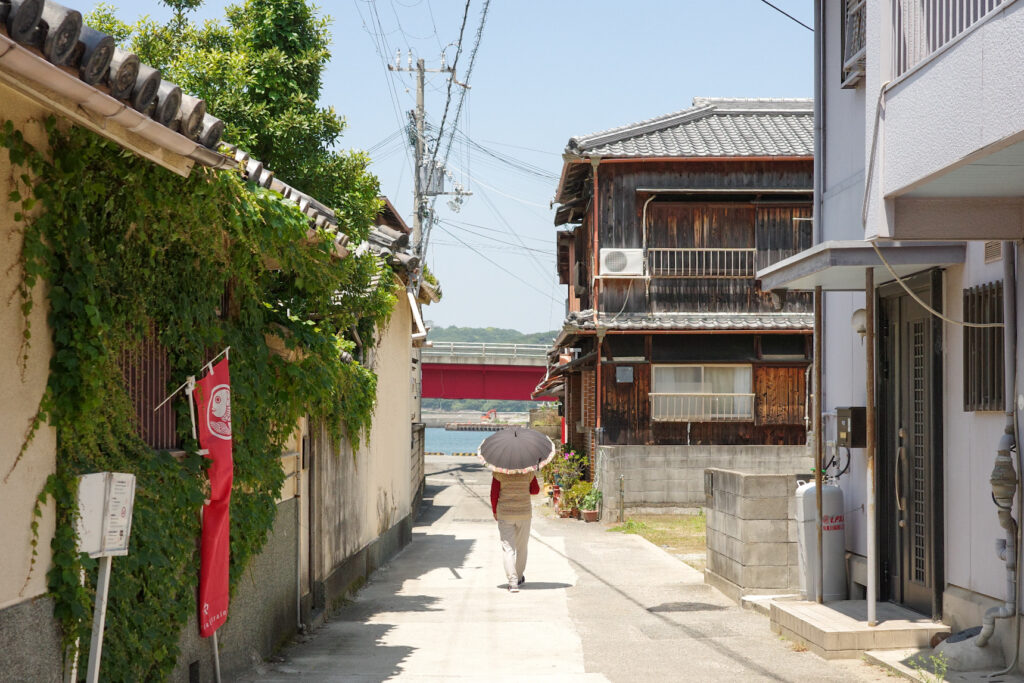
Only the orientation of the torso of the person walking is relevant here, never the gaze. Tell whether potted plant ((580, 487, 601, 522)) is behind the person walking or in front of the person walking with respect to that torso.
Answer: in front

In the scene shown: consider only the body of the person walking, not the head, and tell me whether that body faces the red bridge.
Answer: yes

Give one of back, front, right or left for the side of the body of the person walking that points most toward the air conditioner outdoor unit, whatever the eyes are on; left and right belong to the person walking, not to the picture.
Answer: front

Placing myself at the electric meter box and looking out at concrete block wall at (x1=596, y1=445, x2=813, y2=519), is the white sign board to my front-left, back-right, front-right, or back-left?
back-left

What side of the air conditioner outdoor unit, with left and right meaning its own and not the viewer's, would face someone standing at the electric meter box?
front

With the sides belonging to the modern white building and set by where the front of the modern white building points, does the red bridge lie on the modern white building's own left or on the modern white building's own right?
on the modern white building's own right

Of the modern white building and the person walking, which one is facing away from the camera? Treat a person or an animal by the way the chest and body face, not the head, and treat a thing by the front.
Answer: the person walking

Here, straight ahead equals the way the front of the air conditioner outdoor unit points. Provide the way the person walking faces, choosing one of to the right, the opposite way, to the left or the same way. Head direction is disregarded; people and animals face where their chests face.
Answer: the opposite way

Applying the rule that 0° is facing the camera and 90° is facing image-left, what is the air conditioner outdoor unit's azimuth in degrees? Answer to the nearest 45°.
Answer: approximately 0°

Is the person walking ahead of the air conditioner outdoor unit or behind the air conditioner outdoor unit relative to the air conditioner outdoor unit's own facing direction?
ahead

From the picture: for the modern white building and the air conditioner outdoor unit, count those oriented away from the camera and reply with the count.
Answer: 0

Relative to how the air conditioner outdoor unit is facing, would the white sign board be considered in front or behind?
in front

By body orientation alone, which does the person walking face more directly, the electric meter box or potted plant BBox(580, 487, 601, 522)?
the potted plant

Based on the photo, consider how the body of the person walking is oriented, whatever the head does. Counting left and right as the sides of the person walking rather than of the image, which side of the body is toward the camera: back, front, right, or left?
back

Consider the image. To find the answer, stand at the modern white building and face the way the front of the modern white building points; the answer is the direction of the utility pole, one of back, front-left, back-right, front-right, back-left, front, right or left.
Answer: right

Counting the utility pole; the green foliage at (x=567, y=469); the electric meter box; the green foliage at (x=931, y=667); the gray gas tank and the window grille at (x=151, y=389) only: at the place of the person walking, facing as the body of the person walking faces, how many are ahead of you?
2
